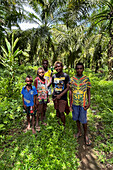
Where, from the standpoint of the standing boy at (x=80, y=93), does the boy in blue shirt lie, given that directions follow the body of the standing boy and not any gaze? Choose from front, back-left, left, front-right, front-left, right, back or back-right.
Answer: right

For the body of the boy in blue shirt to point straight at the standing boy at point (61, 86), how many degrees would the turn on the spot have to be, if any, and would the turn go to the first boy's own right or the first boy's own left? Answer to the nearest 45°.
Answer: approximately 90° to the first boy's own left

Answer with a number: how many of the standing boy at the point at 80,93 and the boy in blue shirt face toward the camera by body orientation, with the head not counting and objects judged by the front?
2

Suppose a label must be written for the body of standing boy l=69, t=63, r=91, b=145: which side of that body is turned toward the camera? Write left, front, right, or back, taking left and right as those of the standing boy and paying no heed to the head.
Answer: front

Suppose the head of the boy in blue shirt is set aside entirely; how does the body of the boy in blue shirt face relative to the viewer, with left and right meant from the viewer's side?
facing the viewer
